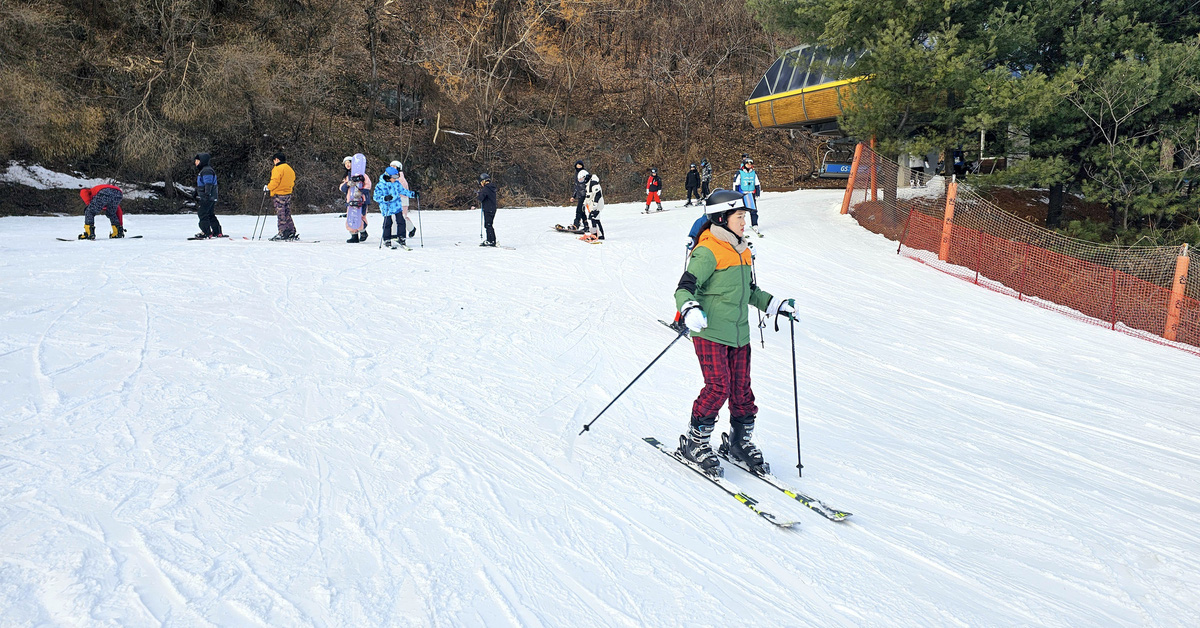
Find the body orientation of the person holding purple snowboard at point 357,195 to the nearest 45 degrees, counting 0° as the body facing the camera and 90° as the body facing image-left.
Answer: approximately 0°

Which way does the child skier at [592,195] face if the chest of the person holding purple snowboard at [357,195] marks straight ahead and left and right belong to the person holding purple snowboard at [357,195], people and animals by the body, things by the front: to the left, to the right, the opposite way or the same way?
to the right

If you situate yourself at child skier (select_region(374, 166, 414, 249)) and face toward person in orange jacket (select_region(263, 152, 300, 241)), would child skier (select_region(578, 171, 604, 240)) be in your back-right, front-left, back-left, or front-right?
back-right

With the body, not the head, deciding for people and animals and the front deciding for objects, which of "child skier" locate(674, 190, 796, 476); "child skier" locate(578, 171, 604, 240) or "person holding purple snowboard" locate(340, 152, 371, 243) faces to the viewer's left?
"child skier" locate(578, 171, 604, 240)

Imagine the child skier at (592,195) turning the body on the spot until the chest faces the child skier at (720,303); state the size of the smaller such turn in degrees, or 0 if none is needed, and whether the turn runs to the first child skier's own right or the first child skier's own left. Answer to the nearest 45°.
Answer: approximately 90° to the first child skier's own left

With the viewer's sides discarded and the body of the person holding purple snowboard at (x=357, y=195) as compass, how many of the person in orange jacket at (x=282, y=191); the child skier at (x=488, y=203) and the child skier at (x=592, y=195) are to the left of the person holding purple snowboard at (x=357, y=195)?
2

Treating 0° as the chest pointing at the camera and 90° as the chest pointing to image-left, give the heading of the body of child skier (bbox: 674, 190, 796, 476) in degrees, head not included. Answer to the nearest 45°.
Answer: approximately 315°

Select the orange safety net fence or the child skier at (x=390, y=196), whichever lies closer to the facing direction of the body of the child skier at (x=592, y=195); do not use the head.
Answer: the child skier
